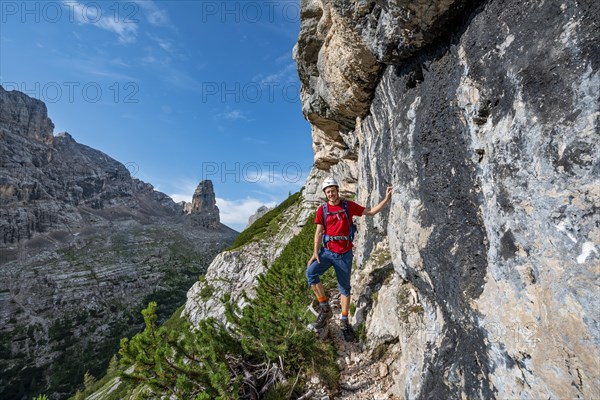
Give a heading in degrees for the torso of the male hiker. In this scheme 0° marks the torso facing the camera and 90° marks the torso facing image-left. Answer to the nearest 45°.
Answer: approximately 0°

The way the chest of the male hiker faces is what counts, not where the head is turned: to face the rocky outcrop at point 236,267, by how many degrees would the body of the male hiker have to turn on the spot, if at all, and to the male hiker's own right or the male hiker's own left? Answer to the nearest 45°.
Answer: approximately 135° to the male hiker's own right
